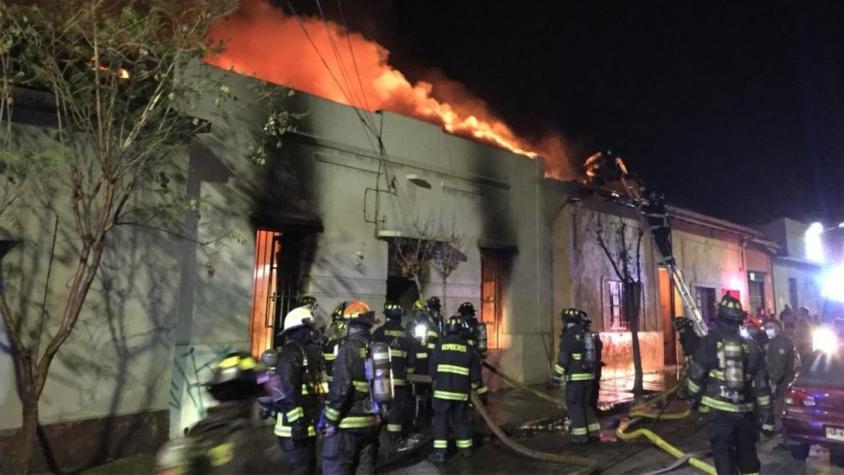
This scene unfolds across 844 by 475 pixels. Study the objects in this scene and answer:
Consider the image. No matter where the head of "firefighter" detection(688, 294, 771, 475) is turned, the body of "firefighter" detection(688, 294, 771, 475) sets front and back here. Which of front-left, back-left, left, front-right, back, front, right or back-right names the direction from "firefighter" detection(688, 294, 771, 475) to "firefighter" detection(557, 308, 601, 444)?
front-left

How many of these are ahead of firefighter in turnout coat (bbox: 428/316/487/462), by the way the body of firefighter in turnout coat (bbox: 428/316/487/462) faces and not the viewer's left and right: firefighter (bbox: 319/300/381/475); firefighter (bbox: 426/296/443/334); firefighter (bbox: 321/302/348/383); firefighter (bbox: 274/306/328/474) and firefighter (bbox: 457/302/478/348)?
2

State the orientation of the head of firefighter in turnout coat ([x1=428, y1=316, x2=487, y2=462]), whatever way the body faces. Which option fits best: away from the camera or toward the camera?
away from the camera

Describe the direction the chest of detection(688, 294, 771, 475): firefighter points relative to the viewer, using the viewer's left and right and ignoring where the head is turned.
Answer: facing away from the viewer

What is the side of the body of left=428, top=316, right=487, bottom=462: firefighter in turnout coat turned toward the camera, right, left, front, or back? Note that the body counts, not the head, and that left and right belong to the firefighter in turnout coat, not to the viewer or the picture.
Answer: back

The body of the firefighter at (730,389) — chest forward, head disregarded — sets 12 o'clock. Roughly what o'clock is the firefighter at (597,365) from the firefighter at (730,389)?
the firefighter at (597,365) is roughly at 11 o'clock from the firefighter at (730,389).

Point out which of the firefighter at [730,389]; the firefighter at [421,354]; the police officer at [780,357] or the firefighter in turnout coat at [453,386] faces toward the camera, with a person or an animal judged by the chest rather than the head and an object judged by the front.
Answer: the firefighter at [421,354]
